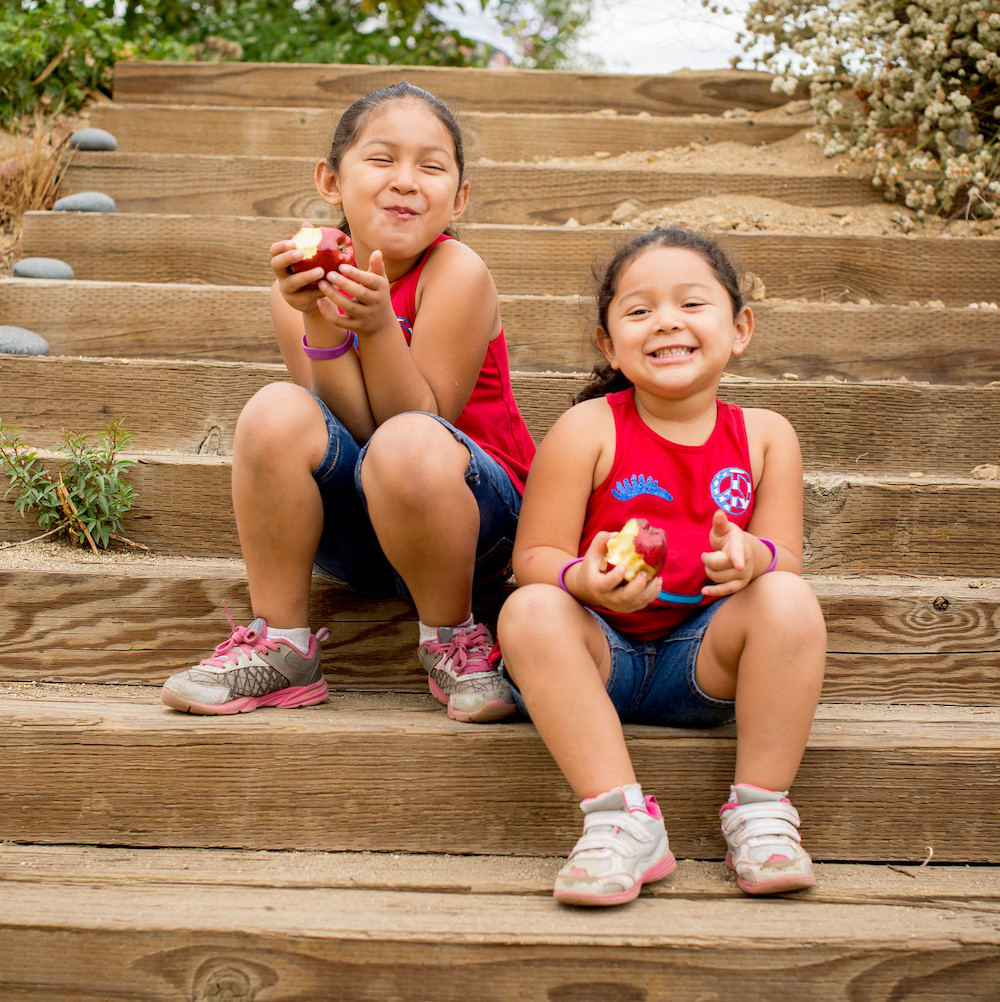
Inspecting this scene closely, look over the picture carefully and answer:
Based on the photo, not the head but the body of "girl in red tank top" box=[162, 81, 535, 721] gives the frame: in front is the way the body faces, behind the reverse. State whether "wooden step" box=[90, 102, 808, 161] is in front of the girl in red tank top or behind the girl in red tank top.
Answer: behind

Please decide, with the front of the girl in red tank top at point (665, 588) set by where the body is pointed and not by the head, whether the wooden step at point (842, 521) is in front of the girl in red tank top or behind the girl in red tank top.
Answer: behind

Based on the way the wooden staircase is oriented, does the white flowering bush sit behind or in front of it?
behind

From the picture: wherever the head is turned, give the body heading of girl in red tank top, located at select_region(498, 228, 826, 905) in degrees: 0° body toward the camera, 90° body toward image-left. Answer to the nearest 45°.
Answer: approximately 0°
